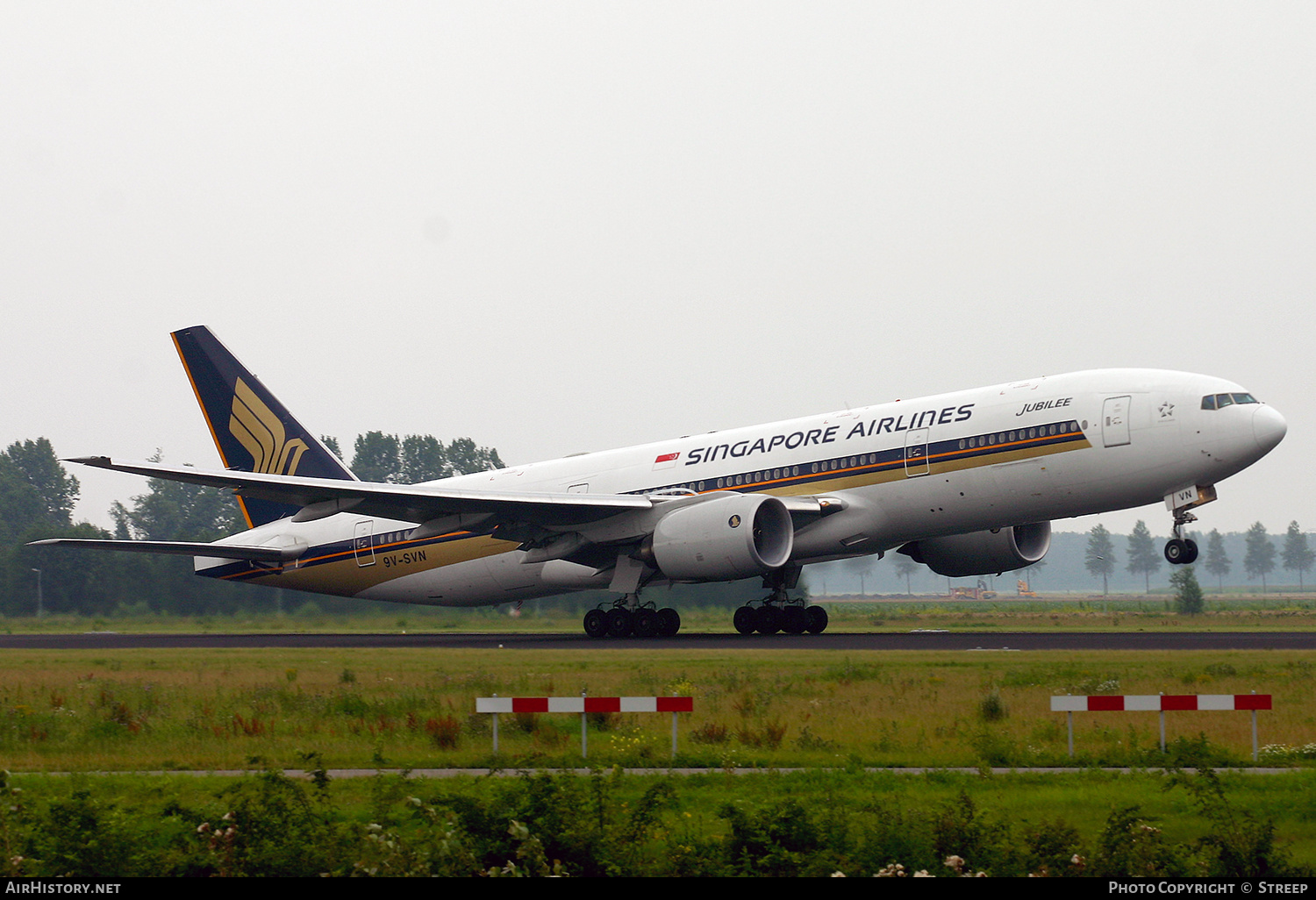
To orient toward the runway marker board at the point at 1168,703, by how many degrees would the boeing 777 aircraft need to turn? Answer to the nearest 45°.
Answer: approximately 45° to its right

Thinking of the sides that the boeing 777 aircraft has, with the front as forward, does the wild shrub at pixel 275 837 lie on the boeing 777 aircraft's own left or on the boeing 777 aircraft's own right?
on the boeing 777 aircraft's own right

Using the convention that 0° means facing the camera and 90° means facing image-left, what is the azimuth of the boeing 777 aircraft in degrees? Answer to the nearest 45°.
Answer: approximately 315°

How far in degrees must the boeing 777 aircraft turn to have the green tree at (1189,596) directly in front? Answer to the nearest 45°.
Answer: approximately 90° to its left

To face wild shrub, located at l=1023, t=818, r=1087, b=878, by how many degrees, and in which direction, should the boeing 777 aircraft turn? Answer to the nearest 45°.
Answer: approximately 45° to its right

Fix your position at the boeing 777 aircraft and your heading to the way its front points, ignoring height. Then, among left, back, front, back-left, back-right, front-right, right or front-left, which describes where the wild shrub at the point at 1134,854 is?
front-right

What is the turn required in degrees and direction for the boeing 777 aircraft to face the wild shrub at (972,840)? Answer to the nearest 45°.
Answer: approximately 45° to its right

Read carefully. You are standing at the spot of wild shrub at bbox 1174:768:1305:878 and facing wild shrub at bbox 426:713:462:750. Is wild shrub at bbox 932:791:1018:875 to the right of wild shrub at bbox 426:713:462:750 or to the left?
left

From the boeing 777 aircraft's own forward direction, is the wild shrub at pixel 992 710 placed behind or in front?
in front
